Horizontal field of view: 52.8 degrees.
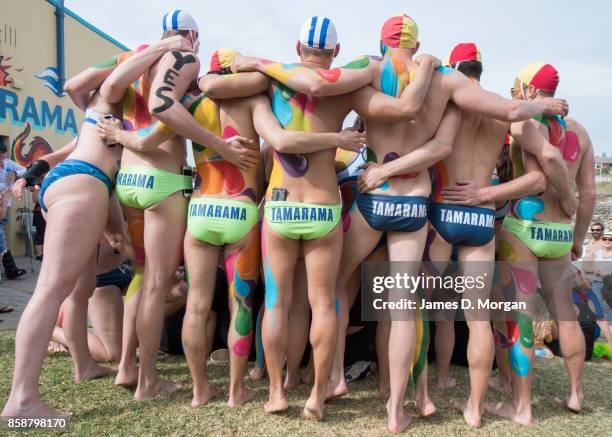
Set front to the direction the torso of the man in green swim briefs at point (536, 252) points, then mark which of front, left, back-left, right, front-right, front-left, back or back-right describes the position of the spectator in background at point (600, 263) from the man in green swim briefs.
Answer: front-right

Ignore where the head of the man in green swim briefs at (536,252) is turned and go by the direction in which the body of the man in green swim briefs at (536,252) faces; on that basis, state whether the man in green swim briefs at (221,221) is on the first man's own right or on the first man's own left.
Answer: on the first man's own left

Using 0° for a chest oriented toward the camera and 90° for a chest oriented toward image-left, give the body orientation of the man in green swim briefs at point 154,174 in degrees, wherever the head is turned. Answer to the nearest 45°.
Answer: approximately 225°

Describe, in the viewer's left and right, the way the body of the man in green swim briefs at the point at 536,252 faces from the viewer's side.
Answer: facing away from the viewer and to the left of the viewer

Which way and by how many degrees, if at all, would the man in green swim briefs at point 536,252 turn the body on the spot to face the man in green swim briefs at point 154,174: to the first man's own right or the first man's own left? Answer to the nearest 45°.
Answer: approximately 90° to the first man's own left

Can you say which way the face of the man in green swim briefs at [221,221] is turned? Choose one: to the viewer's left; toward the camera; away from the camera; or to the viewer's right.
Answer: away from the camera
